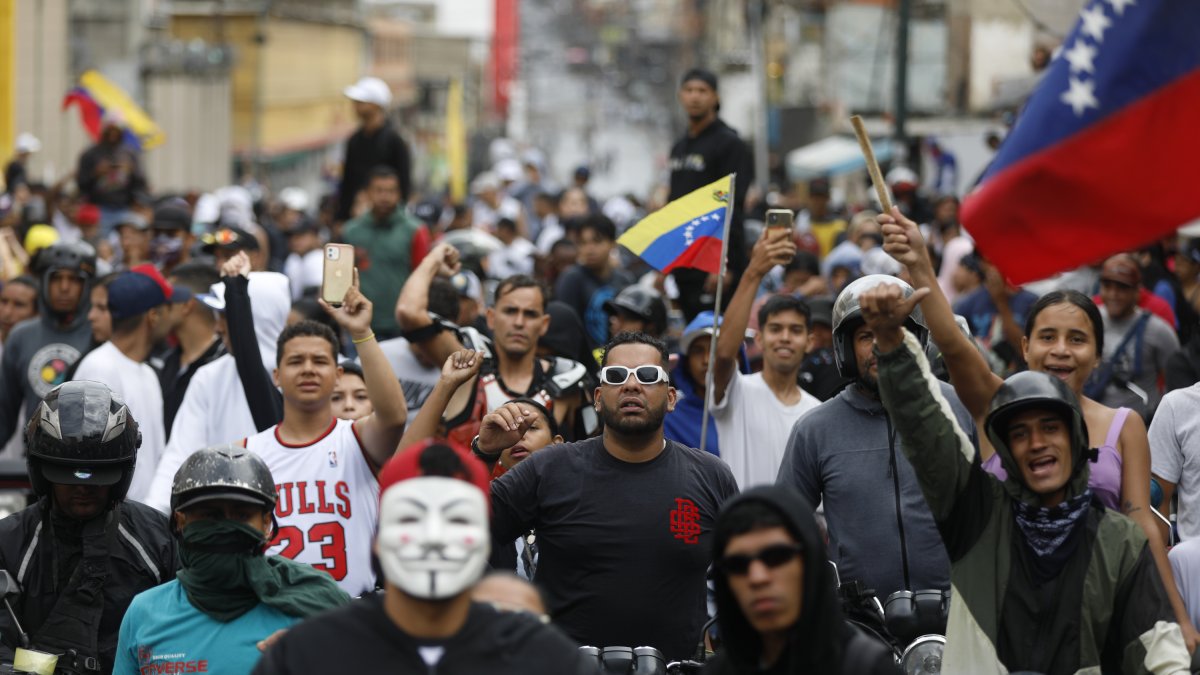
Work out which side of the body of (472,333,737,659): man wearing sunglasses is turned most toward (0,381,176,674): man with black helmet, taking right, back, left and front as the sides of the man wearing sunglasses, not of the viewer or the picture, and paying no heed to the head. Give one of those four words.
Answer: right

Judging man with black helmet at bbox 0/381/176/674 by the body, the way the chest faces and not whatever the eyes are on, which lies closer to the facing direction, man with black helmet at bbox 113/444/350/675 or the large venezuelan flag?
the man with black helmet

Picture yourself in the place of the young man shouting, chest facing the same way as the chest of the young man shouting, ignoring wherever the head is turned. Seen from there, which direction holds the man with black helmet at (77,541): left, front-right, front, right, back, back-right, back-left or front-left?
right

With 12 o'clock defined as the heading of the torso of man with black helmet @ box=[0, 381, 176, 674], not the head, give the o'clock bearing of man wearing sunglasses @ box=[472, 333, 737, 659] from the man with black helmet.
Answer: The man wearing sunglasses is roughly at 9 o'clock from the man with black helmet.

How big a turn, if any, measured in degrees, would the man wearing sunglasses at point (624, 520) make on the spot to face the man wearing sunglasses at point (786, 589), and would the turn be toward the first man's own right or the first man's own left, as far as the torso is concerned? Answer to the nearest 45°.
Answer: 0° — they already face them

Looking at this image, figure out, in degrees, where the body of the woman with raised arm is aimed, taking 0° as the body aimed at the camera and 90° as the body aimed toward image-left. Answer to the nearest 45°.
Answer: approximately 0°
